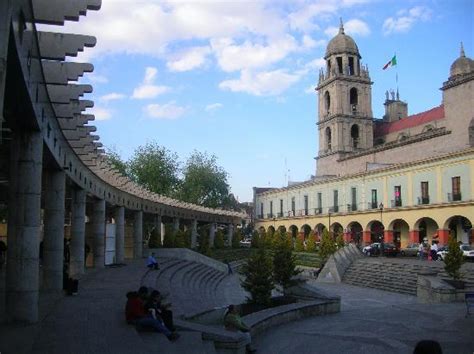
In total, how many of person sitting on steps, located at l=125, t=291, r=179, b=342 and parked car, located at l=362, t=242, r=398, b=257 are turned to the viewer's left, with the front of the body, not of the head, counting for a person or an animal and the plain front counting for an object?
1

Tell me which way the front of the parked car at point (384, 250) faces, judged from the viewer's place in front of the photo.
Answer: facing to the left of the viewer

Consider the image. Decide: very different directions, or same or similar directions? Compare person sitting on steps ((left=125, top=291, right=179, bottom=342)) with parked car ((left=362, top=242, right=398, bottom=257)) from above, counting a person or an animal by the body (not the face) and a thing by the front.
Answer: very different directions

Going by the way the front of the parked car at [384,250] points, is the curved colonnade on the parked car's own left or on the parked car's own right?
on the parked car's own left
